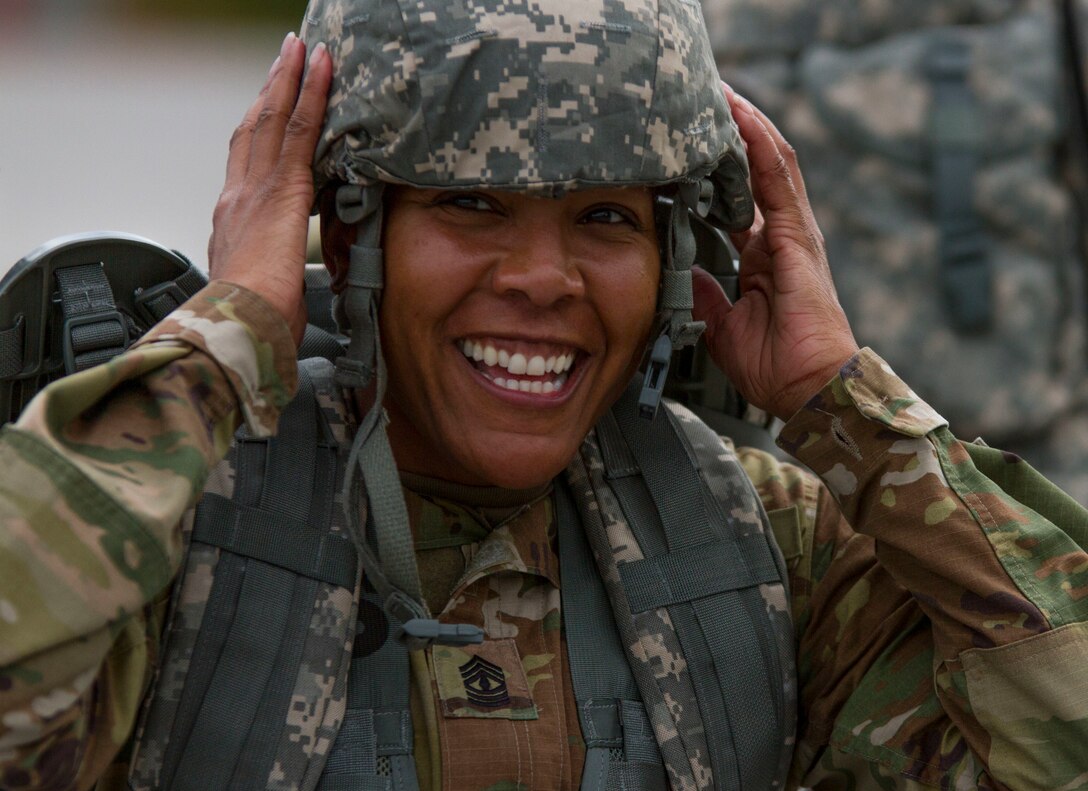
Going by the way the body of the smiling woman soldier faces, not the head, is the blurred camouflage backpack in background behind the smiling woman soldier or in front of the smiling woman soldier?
behind

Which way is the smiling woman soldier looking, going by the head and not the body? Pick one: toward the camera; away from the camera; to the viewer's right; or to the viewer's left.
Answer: toward the camera

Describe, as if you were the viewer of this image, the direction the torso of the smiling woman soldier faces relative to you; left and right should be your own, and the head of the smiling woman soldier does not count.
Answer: facing the viewer
